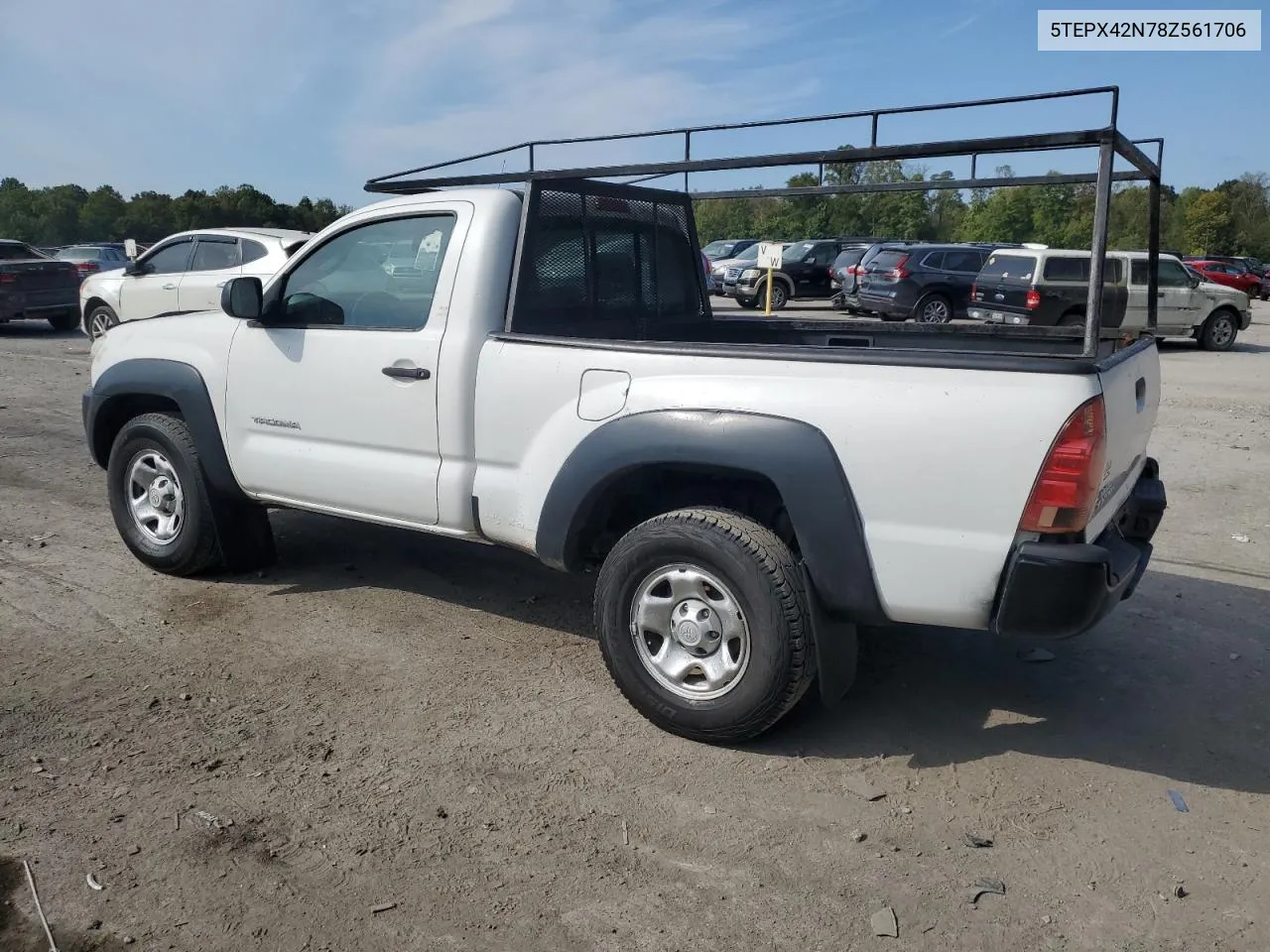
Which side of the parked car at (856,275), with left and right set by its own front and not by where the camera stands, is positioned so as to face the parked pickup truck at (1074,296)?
right

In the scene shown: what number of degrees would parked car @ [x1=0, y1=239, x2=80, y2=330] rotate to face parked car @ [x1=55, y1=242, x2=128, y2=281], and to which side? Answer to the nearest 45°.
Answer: approximately 45° to its right

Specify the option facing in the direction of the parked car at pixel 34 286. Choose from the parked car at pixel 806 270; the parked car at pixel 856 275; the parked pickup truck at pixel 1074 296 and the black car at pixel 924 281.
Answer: the parked car at pixel 806 270

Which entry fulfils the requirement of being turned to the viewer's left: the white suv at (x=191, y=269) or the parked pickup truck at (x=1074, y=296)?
the white suv

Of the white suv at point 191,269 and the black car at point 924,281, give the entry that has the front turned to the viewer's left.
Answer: the white suv

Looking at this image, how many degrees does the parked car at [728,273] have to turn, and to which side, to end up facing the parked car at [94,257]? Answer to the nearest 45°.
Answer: approximately 45° to its right

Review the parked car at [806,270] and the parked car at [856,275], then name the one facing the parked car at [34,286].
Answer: the parked car at [806,270]

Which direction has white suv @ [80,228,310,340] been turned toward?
to the viewer's left

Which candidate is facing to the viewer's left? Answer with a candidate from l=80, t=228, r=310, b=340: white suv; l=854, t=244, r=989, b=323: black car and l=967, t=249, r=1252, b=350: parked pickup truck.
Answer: the white suv

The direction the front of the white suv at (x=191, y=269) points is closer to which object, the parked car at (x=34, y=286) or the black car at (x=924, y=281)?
the parked car

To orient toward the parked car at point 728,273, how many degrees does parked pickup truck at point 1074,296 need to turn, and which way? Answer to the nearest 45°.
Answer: approximately 90° to its left

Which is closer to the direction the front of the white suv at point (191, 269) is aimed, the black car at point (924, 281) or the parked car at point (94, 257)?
the parked car

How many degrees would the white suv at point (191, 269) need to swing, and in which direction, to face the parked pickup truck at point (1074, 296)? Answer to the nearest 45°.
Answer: approximately 180°

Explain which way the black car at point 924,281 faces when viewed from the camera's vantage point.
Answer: facing away from the viewer and to the right of the viewer
